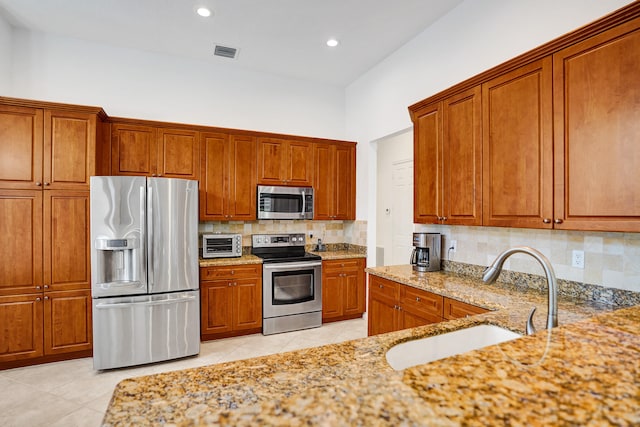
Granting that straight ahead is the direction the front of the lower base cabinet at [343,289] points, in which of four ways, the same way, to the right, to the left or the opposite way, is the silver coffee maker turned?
to the right

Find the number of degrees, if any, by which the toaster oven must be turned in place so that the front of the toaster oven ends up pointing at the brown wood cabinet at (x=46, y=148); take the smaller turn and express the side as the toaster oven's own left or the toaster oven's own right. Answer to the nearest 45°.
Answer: approximately 90° to the toaster oven's own right

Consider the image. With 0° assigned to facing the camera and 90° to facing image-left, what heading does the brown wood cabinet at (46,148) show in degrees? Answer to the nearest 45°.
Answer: approximately 0°

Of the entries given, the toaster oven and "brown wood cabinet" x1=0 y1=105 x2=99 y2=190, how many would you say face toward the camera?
2

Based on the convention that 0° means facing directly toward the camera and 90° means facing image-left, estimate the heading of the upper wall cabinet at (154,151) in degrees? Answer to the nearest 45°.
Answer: approximately 0°

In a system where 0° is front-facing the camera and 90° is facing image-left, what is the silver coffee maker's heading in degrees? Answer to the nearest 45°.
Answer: approximately 45°

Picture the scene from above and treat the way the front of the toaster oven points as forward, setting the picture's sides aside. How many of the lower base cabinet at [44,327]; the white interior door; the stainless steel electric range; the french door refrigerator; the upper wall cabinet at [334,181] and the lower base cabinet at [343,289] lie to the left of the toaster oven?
4

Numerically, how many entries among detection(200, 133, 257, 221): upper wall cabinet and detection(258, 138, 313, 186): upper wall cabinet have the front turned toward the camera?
2

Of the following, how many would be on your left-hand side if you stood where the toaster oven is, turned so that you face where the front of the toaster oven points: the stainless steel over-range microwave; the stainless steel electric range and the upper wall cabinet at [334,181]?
3

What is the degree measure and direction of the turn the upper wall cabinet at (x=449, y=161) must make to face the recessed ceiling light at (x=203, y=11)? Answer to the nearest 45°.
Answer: approximately 45° to its right

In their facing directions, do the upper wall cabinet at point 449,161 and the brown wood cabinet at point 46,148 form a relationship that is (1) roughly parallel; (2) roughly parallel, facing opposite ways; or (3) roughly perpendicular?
roughly perpendicular
